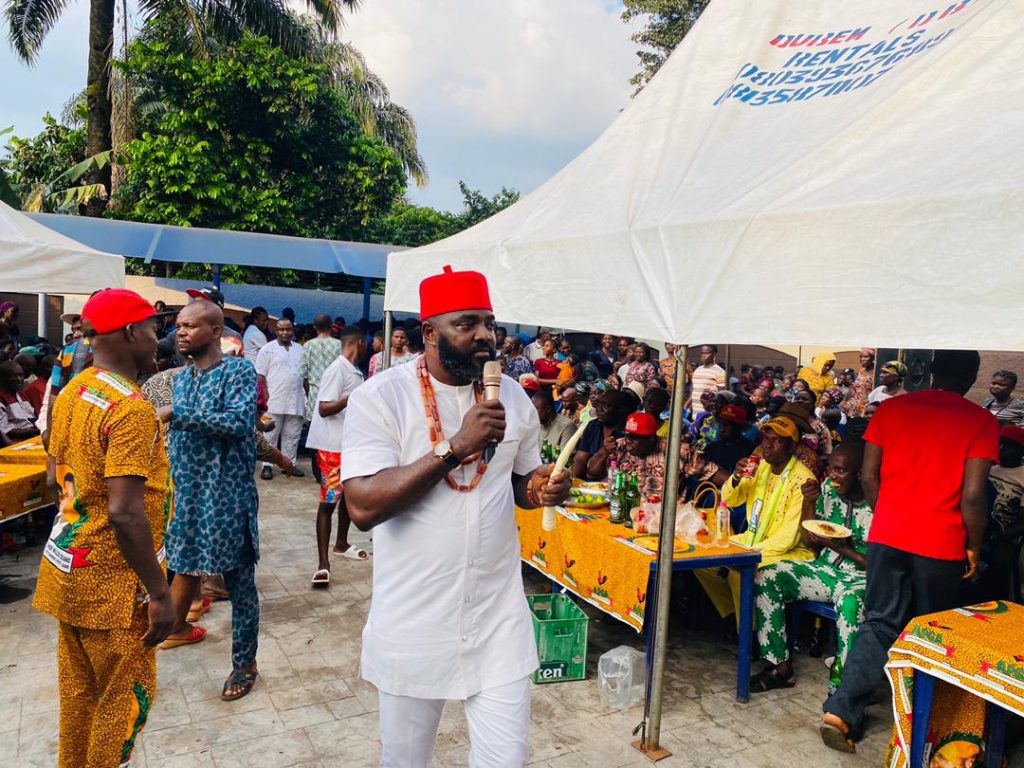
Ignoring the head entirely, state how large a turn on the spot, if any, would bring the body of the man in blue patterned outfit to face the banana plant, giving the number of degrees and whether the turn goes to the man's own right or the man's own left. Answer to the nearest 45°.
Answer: approximately 135° to the man's own right

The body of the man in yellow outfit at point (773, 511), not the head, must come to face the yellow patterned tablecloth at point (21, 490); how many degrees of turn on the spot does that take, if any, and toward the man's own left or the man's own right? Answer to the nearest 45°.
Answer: approximately 45° to the man's own right

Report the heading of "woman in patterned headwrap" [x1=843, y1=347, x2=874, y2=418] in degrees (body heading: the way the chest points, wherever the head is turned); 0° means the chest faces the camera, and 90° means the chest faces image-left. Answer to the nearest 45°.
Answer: approximately 45°

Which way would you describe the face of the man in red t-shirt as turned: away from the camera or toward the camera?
away from the camera

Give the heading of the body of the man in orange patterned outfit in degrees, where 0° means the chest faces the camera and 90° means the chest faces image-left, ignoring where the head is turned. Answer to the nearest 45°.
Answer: approximately 225°

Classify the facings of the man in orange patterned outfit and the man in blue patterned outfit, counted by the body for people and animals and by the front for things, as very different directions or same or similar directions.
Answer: very different directions

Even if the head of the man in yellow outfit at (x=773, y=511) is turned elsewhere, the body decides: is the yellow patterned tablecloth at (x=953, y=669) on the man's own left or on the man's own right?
on the man's own left

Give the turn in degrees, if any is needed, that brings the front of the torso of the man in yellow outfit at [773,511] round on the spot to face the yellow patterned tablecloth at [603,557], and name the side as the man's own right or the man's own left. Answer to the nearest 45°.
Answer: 0° — they already face it

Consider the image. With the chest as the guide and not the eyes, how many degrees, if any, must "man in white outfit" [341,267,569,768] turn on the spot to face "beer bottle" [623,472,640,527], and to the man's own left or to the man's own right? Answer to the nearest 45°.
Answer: approximately 90° to the man's own left
